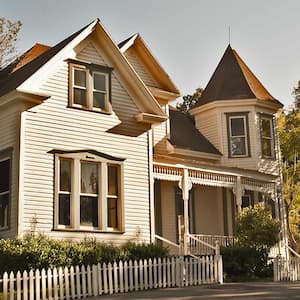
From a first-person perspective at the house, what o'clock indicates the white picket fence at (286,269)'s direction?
The white picket fence is roughly at 10 o'clock from the house.

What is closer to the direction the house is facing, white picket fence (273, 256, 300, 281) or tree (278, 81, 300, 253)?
the white picket fence

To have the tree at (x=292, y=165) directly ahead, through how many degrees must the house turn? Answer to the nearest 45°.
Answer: approximately 90° to its left

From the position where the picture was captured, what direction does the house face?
facing the viewer and to the right of the viewer
